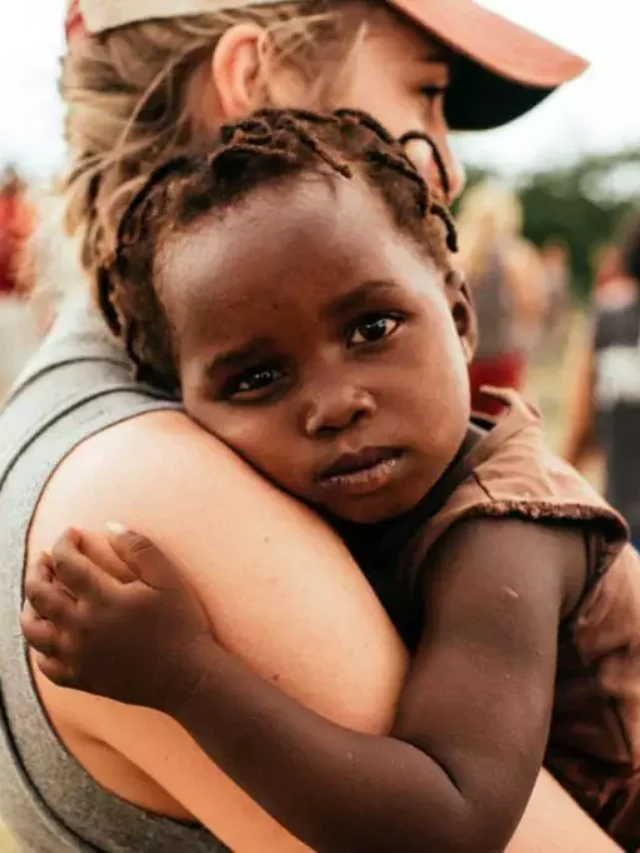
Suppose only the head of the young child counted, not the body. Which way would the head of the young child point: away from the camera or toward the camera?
toward the camera

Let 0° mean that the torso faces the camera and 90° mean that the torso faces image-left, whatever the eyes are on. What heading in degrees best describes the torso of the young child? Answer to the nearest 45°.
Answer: approximately 45°

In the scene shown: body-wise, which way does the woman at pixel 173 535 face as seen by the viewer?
to the viewer's right

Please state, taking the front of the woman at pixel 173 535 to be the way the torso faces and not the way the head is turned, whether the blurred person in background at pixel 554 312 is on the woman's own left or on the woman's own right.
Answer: on the woman's own left

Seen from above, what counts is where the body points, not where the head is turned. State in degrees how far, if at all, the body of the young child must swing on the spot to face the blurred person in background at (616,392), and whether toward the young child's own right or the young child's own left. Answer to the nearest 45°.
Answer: approximately 135° to the young child's own right

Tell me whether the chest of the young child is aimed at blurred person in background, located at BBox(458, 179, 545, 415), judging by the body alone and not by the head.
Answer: no
